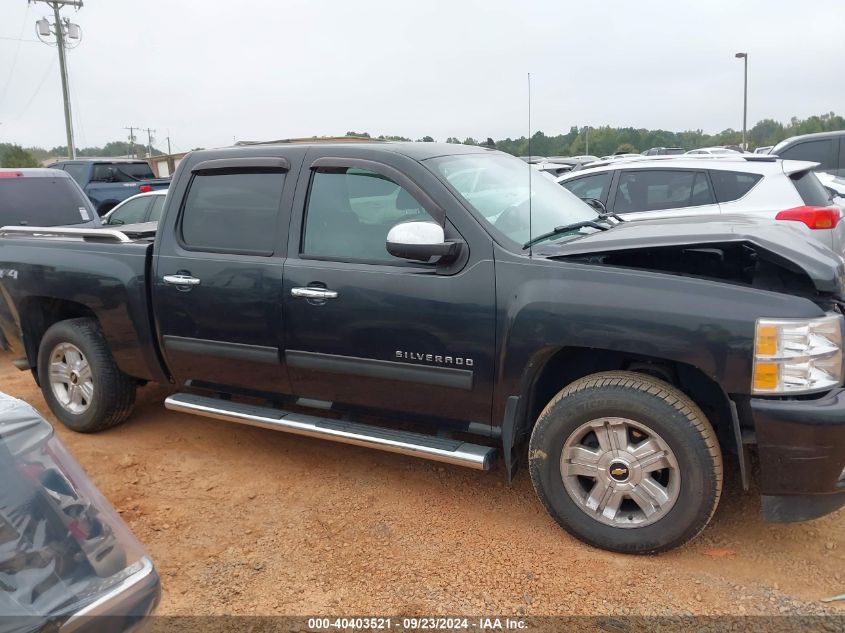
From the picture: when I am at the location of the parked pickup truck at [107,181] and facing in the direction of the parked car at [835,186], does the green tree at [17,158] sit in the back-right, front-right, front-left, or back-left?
back-left

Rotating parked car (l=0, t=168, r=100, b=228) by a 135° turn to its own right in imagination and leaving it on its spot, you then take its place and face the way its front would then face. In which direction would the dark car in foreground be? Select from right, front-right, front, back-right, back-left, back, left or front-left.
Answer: front-right

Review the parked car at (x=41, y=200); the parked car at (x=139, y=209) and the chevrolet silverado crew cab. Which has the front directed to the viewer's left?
the parked car at (x=139, y=209)

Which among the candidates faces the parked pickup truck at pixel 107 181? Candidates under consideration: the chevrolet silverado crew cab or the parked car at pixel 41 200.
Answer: the parked car at pixel 41 200

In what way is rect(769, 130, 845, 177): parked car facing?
to the viewer's left

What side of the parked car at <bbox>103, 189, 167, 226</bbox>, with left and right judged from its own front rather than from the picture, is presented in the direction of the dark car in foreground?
left

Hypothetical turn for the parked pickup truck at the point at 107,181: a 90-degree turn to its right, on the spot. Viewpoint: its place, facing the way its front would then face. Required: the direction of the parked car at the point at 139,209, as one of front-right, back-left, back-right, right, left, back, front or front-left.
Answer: back-right

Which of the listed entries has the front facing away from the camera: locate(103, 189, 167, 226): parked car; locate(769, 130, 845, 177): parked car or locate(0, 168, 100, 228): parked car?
locate(0, 168, 100, 228): parked car

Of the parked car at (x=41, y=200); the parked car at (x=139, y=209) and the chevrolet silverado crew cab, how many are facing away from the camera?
1

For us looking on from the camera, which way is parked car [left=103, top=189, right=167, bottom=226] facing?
facing to the left of the viewer

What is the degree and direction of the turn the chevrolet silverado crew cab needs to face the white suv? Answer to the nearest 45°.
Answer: approximately 90° to its left

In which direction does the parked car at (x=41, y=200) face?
away from the camera

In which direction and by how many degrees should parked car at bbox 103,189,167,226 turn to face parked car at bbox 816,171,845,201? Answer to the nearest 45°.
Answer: approximately 135° to its left
